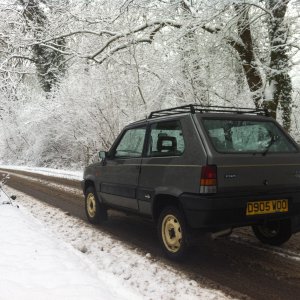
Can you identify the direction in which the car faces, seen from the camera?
facing away from the viewer and to the left of the viewer
